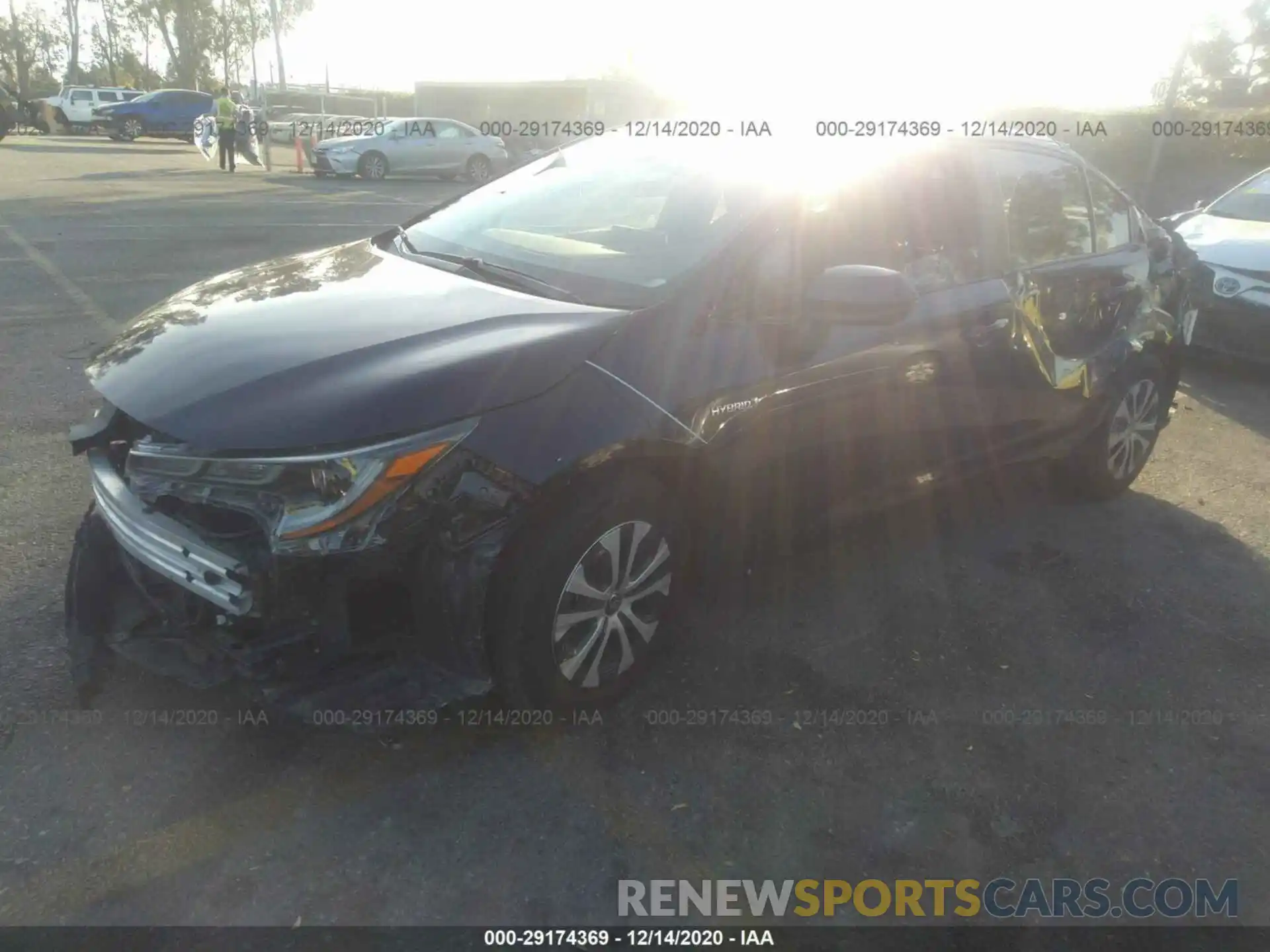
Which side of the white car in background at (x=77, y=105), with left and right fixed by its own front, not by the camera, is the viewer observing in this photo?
left

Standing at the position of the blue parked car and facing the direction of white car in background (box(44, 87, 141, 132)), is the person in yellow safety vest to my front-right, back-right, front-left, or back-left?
back-left

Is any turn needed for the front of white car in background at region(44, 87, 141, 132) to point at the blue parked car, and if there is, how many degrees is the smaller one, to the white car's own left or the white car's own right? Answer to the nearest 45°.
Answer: approximately 135° to the white car's own left

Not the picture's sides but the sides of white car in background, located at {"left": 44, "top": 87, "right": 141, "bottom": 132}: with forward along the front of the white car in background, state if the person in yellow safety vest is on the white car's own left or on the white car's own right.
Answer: on the white car's own left

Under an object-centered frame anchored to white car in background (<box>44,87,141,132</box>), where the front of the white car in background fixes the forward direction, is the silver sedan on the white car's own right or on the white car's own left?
on the white car's own left

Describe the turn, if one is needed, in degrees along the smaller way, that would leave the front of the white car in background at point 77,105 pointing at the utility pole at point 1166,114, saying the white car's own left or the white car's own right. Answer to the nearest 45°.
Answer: approximately 135° to the white car's own left
